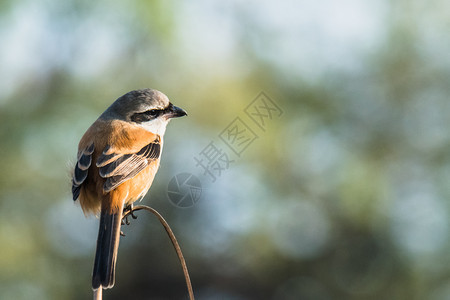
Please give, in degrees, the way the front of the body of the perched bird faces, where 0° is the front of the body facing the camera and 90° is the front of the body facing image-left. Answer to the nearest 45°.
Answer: approximately 225°
